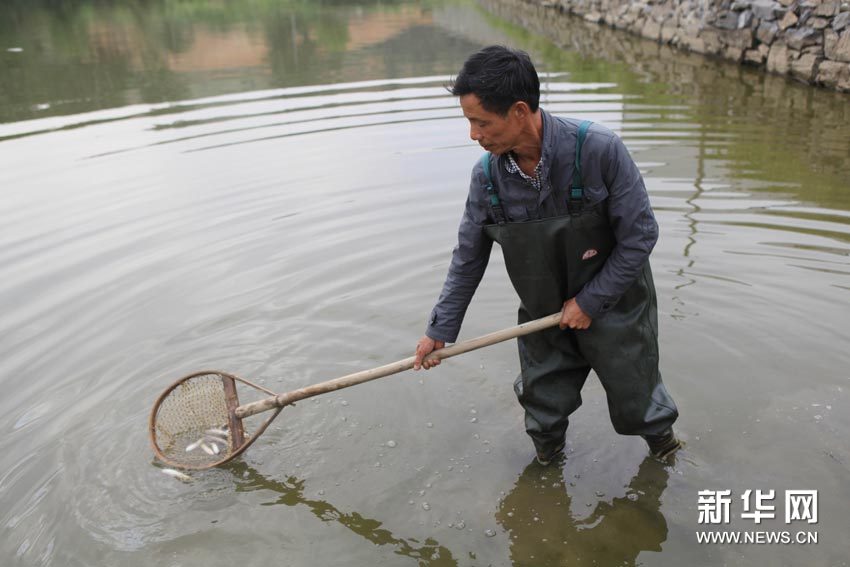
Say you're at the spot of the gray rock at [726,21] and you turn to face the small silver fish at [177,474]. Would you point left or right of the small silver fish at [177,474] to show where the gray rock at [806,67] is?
left

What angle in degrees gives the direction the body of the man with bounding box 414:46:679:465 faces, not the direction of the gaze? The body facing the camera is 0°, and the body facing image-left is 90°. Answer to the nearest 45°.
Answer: approximately 45°

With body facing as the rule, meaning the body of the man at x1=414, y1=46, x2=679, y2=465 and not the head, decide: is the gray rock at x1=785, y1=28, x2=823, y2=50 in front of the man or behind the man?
behind

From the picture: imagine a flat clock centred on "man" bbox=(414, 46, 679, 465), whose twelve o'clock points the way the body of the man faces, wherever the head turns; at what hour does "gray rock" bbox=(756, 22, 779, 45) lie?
The gray rock is roughly at 5 o'clock from the man.

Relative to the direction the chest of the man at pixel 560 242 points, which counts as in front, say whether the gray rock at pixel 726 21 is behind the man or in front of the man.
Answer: behind

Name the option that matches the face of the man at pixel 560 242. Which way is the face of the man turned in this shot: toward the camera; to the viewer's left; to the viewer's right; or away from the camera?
to the viewer's left

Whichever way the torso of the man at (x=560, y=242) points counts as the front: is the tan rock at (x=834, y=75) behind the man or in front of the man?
behind

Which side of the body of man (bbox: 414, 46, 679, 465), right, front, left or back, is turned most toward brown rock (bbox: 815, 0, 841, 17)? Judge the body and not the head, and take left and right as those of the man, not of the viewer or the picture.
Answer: back

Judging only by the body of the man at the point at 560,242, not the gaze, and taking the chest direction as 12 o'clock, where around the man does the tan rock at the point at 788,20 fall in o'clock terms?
The tan rock is roughly at 5 o'clock from the man.

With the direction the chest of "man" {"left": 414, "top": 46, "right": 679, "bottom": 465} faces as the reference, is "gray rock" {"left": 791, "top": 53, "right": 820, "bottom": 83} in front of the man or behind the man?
behind

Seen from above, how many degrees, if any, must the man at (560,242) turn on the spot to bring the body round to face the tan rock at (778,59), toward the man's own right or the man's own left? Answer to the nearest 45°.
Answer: approximately 135° to the man's own right

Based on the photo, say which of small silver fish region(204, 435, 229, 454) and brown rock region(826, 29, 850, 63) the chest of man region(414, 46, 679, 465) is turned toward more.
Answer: the small silver fish

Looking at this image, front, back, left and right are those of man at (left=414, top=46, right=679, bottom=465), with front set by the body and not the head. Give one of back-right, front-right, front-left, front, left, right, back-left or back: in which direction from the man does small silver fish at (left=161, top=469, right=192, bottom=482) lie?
front-right
